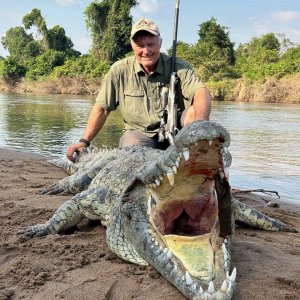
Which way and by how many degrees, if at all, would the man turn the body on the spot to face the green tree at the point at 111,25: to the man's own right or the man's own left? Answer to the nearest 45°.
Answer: approximately 180°

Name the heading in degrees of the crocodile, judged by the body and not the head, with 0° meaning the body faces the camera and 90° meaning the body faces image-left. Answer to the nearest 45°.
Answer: approximately 315°

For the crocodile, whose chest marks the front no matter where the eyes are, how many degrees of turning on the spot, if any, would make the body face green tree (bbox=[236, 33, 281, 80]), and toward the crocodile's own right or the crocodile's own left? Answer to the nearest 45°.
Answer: approximately 135° to the crocodile's own left

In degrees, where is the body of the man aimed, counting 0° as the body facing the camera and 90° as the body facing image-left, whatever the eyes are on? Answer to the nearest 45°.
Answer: approximately 0°

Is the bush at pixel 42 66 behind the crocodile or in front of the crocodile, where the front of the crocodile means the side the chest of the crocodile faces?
behind

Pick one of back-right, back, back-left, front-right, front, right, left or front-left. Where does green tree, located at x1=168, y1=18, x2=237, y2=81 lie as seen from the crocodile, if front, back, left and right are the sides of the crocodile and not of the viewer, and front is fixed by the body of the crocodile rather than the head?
back-left

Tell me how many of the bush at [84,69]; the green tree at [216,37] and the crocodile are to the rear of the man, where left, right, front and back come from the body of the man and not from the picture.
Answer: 2

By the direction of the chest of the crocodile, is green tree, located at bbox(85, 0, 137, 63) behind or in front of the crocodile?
behind
